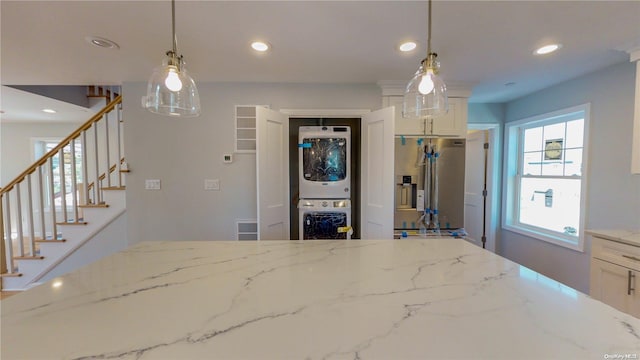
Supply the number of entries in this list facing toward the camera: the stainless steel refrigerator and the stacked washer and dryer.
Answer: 2

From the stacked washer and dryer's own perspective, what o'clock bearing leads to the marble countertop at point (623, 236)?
The marble countertop is roughly at 10 o'clock from the stacked washer and dryer.

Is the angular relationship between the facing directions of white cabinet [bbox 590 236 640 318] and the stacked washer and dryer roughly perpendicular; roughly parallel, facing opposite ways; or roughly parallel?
roughly perpendicular

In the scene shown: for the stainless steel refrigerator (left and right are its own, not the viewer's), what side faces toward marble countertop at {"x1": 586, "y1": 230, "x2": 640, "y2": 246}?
left

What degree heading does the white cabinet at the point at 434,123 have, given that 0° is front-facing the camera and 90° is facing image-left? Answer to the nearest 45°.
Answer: approximately 0°

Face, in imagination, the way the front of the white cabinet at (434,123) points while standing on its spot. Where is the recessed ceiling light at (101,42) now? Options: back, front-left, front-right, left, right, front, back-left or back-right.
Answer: front-right

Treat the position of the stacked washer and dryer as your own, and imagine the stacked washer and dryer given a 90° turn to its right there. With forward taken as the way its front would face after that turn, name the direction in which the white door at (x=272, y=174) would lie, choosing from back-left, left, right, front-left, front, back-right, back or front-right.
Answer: front-left

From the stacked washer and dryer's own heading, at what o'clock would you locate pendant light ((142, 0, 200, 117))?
The pendant light is roughly at 1 o'clock from the stacked washer and dryer.

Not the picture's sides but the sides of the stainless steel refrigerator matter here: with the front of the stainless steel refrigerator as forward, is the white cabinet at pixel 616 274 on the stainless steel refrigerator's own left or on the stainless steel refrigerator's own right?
on the stainless steel refrigerator's own left

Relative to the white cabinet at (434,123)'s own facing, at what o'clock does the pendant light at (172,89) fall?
The pendant light is roughly at 1 o'clock from the white cabinet.

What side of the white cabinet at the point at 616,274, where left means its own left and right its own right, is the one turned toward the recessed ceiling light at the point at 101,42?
front

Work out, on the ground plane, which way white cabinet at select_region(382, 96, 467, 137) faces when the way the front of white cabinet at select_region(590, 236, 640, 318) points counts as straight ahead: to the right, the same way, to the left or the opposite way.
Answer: to the left

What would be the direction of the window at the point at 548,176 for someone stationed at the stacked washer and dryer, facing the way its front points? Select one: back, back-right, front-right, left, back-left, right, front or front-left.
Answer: left
